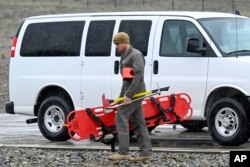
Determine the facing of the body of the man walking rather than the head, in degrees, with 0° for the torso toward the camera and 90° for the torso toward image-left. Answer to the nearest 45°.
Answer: approximately 90°

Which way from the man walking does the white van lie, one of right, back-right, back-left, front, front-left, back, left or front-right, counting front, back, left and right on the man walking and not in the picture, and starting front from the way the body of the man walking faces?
right
